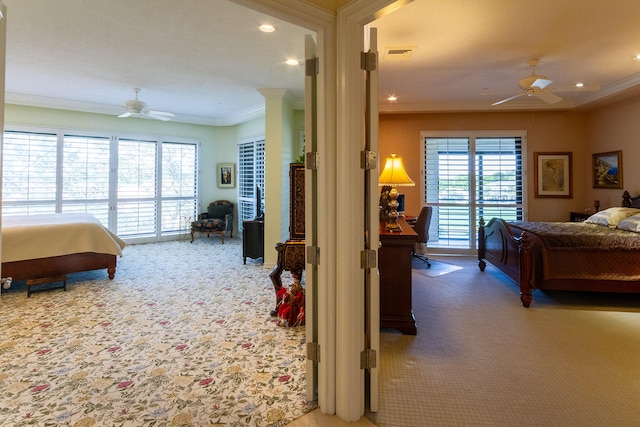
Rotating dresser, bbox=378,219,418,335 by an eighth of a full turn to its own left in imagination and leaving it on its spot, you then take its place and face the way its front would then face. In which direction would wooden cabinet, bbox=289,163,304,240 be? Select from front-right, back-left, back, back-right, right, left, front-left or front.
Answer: back-left

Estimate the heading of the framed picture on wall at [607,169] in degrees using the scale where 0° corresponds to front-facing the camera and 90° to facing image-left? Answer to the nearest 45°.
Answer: approximately 45°

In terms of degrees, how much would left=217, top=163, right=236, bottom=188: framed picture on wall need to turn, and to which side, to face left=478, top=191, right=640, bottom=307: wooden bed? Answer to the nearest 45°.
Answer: approximately 45° to its left

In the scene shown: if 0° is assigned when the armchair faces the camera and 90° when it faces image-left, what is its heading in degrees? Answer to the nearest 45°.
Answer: approximately 45°

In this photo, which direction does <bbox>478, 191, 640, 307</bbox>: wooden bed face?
to the viewer's left

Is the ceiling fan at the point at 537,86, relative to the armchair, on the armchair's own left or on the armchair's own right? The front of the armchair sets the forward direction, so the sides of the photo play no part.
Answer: on the armchair's own left

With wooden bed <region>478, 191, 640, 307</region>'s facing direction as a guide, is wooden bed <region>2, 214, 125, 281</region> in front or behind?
in front

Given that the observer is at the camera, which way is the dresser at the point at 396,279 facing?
facing to the right of the viewer

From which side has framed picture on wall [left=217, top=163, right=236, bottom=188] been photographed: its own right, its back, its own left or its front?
front

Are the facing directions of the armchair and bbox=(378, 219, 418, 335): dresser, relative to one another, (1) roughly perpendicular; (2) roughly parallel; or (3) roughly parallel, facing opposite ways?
roughly perpendicular

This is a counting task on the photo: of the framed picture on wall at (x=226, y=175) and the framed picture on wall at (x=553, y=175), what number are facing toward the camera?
2

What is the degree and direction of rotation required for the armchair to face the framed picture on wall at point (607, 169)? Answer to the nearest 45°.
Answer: approximately 90° to its left

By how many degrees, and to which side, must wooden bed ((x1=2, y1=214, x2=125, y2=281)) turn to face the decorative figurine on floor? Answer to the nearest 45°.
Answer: approximately 45° to its right

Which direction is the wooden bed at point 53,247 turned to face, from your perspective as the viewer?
facing to the right of the viewer

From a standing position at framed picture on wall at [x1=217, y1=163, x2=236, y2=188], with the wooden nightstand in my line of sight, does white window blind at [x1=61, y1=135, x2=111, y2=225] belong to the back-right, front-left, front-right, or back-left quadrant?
back-right
